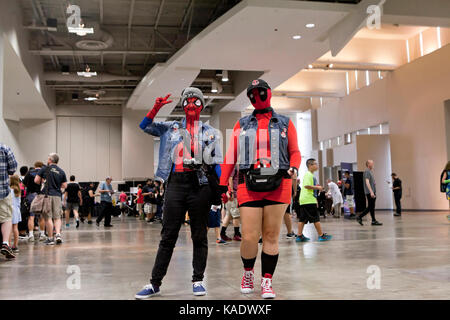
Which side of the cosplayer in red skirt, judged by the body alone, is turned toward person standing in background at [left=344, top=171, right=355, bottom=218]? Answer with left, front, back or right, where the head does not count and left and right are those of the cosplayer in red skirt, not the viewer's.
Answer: back

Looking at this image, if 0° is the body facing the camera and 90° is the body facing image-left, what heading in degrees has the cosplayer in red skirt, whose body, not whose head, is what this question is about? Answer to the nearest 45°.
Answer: approximately 0°

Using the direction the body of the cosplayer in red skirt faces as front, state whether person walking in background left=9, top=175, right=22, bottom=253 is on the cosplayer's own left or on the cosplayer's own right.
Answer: on the cosplayer's own right

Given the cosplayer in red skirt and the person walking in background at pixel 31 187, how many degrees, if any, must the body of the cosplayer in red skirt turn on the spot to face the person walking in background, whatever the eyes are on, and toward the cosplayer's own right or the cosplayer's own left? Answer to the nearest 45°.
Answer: approximately 135° to the cosplayer's own right

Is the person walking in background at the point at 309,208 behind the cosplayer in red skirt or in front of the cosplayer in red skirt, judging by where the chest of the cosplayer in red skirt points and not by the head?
behind
